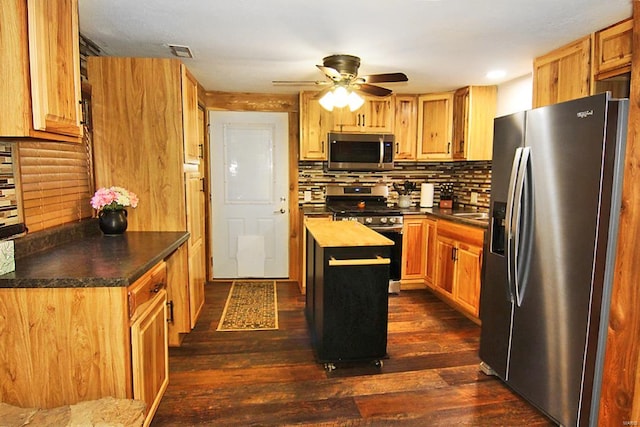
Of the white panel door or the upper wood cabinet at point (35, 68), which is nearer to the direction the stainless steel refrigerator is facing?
the upper wood cabinet

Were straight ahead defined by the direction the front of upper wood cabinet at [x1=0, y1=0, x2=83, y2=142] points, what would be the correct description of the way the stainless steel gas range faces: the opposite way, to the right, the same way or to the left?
to the right

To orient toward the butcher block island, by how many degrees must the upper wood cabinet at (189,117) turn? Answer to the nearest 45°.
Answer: approximately 45° to its right

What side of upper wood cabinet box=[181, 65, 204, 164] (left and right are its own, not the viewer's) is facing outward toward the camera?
right

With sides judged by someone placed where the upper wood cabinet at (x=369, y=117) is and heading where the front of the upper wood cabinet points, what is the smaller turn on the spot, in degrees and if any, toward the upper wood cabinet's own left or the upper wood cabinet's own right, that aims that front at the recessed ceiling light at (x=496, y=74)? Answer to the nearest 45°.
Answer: approximately 45° to the upper wood cabinet's own left

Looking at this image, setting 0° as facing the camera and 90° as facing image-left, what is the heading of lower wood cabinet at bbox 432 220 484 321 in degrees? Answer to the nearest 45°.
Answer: approximately 45°

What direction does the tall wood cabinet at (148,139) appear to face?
to the viewer's right
